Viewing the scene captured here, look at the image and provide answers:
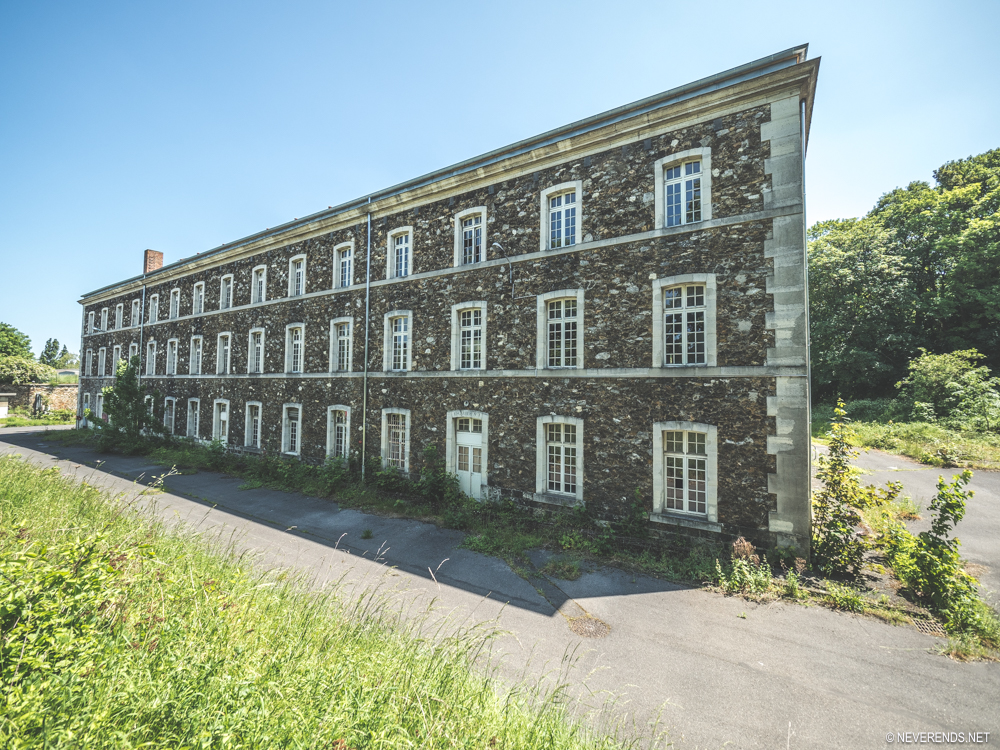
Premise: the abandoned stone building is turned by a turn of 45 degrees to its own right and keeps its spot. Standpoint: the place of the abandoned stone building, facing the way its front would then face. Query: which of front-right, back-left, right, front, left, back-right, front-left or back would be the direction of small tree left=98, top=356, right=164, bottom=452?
front-right

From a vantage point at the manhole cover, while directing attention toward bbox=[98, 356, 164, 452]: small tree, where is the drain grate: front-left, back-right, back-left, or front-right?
back-right

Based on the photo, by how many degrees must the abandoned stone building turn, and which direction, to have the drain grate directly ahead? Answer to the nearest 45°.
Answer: approximately 90° to its left
